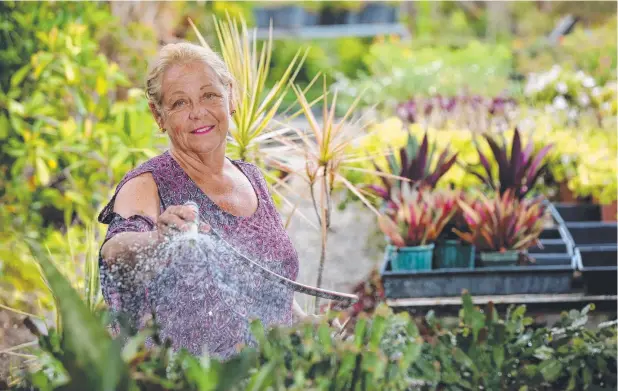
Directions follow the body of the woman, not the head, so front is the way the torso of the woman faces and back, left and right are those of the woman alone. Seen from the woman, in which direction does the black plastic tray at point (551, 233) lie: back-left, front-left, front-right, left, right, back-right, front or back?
left

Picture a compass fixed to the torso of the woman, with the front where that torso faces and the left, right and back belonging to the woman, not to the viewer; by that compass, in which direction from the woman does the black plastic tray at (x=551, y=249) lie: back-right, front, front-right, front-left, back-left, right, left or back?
left

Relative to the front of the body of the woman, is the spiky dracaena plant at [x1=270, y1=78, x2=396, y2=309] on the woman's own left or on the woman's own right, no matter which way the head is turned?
on the woman's own left

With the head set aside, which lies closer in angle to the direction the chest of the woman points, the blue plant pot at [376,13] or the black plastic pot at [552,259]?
the black plastic pot

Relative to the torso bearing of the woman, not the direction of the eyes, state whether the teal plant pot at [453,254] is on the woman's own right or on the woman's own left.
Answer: on the woman's own left

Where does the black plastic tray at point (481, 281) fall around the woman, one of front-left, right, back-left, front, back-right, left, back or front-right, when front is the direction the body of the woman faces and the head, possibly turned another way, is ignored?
left

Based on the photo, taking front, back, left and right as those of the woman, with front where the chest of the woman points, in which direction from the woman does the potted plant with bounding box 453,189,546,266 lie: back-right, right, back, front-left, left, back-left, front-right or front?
left

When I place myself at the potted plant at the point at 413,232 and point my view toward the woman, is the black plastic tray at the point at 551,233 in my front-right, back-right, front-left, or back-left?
back-left

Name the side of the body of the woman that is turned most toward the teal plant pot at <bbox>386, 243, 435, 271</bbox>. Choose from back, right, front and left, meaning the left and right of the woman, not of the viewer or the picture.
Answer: left

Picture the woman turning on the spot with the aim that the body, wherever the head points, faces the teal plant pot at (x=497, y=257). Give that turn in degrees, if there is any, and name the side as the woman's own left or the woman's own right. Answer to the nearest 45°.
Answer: approximately 90° to the woman's own left

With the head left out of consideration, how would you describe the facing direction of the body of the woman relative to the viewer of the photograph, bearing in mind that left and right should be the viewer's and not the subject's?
facing the viewer and to the right of the viewer

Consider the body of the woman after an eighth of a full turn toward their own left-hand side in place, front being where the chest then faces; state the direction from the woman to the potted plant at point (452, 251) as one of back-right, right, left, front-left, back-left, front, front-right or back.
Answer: front-left

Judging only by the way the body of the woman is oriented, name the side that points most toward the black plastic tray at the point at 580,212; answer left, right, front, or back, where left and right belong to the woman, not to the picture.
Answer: left

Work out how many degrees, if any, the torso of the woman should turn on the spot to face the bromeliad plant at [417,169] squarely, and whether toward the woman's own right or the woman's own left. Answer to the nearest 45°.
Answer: approximately 90° to the woman's own left

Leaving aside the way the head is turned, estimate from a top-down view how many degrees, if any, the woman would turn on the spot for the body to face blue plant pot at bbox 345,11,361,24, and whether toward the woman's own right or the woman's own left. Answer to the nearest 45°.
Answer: approximately 135° to the woman's own left
